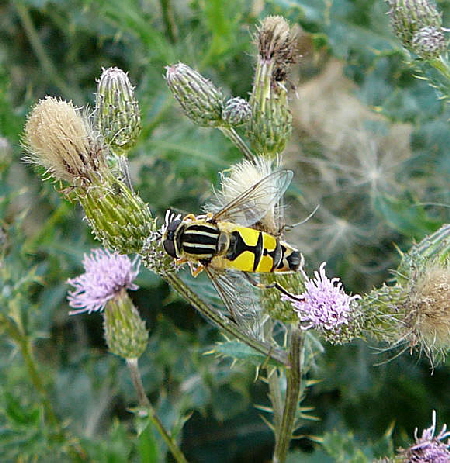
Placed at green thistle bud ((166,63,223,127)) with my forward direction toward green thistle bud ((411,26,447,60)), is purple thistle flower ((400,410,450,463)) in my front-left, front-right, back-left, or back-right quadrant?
front-right

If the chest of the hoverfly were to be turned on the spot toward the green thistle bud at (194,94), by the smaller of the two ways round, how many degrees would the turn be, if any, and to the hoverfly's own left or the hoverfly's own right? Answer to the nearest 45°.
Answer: approximately 90° to the hoverfly's own right

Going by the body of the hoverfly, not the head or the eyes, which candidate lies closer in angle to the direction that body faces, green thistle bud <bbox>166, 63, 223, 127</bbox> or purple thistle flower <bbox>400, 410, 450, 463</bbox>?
the green thistle bud

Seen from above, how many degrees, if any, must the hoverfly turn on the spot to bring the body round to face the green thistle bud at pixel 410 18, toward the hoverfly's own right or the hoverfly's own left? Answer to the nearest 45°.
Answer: approximately 135° to the hoverfly's own right

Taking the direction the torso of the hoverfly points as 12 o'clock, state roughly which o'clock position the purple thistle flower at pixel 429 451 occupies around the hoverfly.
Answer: The purple thistle flower is roughly at 7 o'clock from the hoverfly.

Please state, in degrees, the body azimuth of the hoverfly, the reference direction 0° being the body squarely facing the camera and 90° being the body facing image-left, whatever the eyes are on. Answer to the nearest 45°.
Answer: approximately 90°
